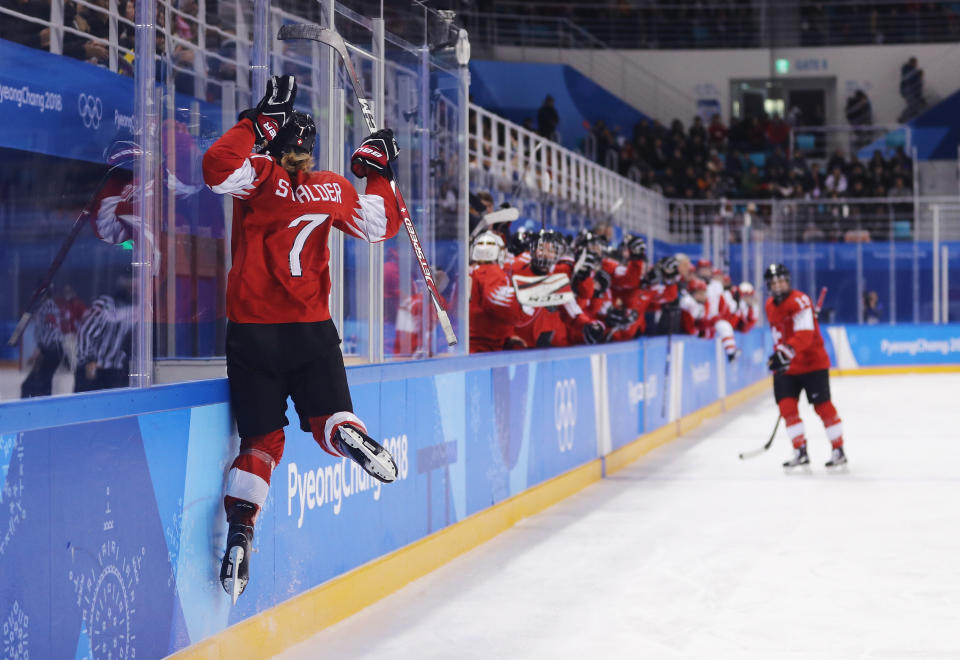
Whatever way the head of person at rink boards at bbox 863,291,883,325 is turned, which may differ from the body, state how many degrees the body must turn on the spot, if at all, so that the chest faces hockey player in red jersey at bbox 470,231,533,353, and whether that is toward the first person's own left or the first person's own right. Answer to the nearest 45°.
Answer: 0° — they already face them

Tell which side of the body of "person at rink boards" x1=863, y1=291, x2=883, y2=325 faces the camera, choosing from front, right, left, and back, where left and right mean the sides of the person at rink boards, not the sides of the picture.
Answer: front

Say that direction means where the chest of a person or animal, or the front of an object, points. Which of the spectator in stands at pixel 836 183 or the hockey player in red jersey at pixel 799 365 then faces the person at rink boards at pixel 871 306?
the spectator in stands at pixel 836 183

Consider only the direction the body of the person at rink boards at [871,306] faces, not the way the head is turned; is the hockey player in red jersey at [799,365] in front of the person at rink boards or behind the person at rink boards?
in front

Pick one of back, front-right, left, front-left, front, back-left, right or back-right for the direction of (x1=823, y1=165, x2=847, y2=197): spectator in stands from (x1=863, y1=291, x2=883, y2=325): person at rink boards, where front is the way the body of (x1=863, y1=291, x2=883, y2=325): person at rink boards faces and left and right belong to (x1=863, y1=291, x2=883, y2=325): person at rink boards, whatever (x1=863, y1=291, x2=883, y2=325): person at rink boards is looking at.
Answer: back

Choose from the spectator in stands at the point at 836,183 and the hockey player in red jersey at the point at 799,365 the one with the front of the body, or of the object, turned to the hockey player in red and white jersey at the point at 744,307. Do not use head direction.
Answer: the spectator in stands

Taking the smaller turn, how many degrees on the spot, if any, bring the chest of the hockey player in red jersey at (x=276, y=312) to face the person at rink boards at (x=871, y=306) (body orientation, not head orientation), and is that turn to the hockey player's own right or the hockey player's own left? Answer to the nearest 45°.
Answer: approximately 90° to the hockey player's own right

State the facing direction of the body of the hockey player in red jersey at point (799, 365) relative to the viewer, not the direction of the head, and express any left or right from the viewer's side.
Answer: facing the viewer and to the left of the viewer

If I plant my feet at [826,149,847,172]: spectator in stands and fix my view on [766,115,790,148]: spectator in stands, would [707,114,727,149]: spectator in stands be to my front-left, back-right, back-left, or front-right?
front-left

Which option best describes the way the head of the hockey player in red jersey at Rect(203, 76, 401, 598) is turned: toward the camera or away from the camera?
away from the camera

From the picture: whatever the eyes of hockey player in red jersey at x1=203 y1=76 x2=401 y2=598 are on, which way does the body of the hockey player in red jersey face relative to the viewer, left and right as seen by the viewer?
facing away from the viewer and to the left of the viewer

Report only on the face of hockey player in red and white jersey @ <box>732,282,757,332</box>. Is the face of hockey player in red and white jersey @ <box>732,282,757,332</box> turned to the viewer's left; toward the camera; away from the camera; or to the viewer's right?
toward the camera

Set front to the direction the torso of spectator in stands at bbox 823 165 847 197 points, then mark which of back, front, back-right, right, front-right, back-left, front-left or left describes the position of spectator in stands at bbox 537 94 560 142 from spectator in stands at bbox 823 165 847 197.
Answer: front-right

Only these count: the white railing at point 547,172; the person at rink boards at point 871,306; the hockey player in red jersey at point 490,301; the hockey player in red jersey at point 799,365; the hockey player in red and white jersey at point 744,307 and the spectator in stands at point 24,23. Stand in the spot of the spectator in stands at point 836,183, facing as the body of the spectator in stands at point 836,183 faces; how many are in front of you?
6

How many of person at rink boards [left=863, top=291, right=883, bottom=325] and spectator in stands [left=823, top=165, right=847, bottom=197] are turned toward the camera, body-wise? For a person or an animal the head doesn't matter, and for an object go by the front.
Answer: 2

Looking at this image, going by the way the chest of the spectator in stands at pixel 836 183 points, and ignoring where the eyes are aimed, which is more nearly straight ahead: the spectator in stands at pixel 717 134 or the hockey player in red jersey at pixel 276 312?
the hockey player in red jersey

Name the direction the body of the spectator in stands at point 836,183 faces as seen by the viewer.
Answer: toward the camera

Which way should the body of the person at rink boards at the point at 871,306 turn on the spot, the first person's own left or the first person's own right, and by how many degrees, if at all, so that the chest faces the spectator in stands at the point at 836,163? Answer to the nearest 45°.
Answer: approximately 180°

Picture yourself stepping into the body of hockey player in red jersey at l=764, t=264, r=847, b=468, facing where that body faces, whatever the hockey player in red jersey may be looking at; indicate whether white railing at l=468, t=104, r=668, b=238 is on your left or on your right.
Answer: on your right
